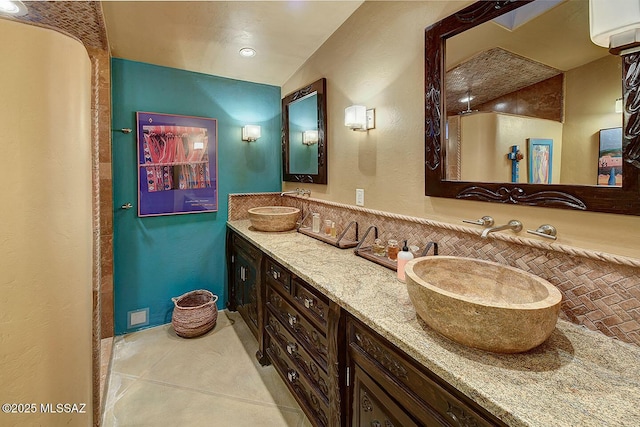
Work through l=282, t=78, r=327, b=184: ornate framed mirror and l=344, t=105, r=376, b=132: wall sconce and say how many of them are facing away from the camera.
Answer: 0

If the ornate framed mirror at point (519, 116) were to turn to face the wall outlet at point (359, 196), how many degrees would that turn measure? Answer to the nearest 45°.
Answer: approximately 90° to its right

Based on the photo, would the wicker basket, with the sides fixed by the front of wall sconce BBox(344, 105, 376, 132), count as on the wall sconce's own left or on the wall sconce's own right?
on the wall sconce's own right

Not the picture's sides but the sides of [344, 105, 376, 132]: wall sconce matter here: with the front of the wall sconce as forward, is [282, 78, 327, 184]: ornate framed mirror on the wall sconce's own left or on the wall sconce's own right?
on the wall sconce's own right

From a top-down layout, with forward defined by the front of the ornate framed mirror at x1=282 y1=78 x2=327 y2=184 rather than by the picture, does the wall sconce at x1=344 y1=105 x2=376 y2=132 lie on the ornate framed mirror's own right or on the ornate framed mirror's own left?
on the ornate framed mirror's own left

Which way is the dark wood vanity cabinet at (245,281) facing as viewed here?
to the viewer's left

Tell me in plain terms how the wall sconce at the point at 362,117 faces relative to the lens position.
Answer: facing the viewer and to the left of the viewer

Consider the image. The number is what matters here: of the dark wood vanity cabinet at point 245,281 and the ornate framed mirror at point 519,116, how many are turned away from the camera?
0
